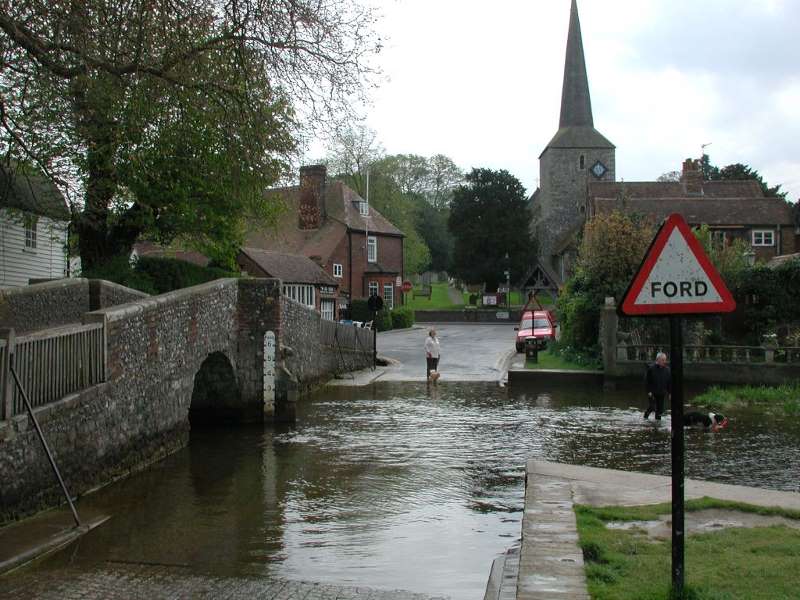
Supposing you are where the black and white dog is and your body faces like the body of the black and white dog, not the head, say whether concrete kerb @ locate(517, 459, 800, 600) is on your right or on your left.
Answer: on your right

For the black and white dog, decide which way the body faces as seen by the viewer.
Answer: to the viewer's right

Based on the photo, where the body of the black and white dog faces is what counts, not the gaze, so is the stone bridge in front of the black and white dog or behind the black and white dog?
behind

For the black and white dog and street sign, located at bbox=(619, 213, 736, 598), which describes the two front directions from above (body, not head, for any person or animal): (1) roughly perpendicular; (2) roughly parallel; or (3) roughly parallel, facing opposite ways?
roughly perpendicular

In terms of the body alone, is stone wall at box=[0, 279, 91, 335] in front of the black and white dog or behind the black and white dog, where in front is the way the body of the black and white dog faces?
behind

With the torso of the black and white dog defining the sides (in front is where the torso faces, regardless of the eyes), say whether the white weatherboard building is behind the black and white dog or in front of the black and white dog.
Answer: behind

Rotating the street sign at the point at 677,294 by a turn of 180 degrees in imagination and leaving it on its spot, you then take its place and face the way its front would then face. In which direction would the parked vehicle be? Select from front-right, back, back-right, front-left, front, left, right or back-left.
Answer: front

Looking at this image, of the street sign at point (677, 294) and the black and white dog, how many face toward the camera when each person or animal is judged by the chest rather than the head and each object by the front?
1

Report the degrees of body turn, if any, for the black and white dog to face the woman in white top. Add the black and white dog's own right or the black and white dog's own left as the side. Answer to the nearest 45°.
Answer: approximately 135° to the black and white dog's own left

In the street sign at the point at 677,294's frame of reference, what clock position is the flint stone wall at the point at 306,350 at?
The flint stone wall is roughly at 5 o'clock from the street sign.

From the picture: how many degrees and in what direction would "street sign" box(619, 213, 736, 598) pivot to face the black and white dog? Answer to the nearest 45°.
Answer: approximately 180°

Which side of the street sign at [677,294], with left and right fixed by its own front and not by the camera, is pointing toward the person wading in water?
back

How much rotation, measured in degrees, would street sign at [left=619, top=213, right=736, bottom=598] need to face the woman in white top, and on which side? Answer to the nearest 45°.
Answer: approximately 180°

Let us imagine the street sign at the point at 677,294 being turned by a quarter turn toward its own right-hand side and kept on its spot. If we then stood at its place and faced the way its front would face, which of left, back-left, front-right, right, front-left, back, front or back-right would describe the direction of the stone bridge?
front-right

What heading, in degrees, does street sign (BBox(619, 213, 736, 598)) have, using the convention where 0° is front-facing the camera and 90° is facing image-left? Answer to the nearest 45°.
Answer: approximately 0°
